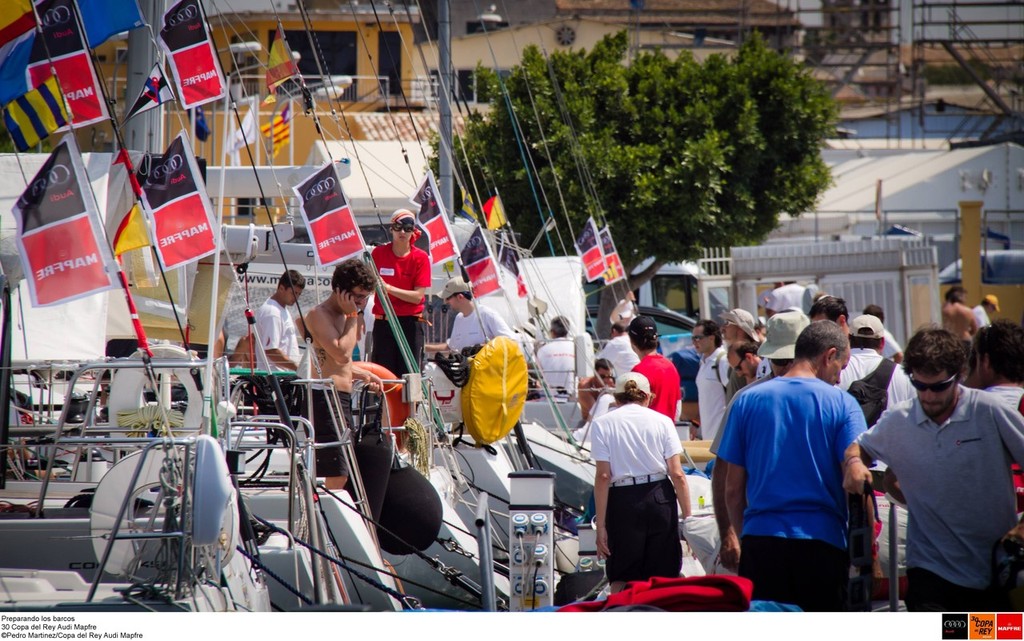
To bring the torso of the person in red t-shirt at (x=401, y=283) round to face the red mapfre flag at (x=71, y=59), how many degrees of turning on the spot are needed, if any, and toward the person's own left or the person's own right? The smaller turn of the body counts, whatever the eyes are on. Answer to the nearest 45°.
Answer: approximately 45° to the person's own right

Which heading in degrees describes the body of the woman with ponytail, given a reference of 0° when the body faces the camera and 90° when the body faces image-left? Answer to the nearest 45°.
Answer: approximately 180°

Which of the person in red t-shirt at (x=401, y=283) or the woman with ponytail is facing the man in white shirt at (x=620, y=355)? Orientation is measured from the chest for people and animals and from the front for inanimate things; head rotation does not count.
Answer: the woman with ponytail

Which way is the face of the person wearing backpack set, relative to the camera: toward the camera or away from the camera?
away from the camera

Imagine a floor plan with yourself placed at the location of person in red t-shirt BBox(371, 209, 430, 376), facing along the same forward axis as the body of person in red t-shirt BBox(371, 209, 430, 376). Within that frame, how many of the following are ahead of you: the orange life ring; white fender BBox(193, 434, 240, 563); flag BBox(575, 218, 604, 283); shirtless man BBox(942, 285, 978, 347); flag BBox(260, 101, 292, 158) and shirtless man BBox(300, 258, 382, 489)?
3

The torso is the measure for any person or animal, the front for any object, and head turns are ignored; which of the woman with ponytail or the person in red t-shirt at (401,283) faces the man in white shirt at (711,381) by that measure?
the woman with ponytail

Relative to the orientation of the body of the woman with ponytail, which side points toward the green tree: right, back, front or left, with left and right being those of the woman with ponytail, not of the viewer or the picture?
front

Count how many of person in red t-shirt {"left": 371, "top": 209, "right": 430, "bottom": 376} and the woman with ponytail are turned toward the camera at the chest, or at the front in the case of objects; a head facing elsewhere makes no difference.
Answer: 1

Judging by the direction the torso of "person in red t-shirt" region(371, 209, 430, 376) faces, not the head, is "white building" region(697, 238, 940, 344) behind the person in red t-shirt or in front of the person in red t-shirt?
behind

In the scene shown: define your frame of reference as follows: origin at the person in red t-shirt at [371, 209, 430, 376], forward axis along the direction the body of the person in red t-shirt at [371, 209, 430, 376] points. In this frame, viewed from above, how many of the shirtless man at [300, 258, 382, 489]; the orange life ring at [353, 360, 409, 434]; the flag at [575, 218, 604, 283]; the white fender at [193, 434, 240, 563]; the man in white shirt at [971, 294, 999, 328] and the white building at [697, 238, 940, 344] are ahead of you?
3

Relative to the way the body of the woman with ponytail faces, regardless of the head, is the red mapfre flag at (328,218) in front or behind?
in front

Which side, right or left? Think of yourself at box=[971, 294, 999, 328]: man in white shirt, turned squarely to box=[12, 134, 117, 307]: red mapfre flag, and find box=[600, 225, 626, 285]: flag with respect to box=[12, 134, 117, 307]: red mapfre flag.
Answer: right

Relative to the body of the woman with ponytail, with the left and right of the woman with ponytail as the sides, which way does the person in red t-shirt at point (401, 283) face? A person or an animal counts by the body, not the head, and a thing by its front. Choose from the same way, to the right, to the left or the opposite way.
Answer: the opposite way

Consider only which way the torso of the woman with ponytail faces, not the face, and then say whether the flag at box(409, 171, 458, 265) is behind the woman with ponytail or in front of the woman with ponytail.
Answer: in front
